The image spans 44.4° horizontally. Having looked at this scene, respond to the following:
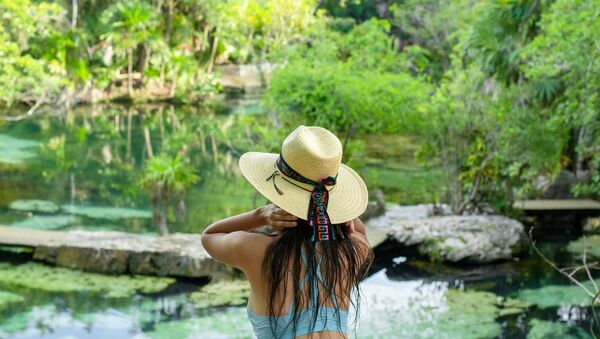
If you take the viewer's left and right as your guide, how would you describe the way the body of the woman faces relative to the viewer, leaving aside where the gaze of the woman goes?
facing away from the viewer and to the left of the viewer

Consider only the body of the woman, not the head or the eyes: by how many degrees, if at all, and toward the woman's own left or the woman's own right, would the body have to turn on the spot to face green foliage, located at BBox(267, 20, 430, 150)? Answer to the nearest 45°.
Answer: approximately 45° to the woman's own right

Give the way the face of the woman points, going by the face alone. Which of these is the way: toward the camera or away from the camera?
away from the camera

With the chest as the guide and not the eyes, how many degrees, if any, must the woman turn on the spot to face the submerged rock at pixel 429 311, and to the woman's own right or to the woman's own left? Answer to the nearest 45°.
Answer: approximately 45° to the woman's own right

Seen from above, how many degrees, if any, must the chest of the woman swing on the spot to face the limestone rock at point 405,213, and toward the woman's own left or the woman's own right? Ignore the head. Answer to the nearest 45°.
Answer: approximately 45° to the woman's own right

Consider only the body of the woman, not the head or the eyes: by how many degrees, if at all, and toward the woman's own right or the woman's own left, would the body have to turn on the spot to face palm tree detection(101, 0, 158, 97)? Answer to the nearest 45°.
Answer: approximately 45° to the woman's own right

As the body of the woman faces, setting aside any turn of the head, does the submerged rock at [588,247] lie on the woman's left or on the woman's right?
on the woman's right

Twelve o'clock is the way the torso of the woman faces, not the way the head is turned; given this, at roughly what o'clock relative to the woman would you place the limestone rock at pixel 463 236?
The limestone rock is roughly at 2 o'clock from the woman.
